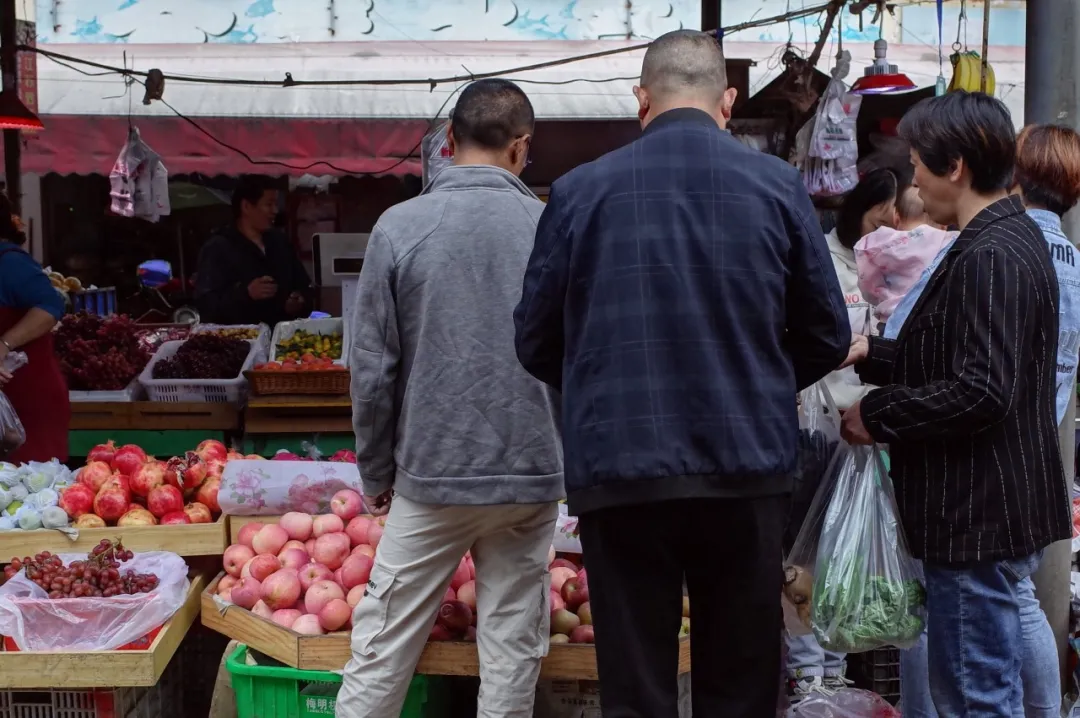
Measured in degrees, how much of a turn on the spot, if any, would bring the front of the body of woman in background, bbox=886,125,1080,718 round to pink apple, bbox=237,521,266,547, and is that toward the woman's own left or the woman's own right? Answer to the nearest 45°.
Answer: approximately 45° to the woman's own left

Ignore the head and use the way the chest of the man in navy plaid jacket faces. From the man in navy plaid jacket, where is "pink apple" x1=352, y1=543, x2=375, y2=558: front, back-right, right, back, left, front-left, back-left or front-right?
front-left

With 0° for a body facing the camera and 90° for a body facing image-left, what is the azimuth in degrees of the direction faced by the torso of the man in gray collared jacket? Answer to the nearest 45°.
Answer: approximately 180°

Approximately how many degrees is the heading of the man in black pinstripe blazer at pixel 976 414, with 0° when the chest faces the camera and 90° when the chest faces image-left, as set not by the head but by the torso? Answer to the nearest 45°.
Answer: approximately 90°

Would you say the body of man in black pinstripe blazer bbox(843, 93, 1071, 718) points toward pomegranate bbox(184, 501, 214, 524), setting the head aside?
yes

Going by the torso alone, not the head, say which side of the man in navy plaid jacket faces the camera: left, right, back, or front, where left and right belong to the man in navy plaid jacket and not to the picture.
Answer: back

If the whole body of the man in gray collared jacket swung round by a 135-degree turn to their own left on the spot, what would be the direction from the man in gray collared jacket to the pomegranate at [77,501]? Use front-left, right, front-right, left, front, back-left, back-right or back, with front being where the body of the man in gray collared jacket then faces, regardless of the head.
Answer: right

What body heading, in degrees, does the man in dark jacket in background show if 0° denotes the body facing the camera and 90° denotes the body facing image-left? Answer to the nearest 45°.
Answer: approximately 315°

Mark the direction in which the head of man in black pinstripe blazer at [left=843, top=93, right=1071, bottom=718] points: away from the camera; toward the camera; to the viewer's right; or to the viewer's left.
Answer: to the viewer's left

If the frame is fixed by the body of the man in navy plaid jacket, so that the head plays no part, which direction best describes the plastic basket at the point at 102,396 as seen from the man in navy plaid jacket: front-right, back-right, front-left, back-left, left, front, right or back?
front-left

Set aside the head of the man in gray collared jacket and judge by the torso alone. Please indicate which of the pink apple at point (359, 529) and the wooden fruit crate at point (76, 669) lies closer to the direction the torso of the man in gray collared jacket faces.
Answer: the pink apple

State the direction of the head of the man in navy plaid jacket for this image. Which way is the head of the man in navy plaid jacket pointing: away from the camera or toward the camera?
away from the camera

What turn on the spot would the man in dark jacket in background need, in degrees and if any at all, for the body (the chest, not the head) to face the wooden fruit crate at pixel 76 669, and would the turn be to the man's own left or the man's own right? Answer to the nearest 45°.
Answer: approximately 45° to the man's own right
